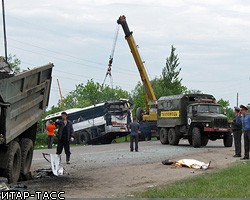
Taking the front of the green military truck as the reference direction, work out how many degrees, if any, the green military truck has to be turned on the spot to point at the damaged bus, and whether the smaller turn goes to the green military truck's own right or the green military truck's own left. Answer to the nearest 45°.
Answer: approximately 180°

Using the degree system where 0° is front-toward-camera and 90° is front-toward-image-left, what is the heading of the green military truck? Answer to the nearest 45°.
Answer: approximately 315°

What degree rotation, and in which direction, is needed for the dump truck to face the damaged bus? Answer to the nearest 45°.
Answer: approximately 135° to its right

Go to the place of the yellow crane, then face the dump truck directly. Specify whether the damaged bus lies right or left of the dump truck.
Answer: right

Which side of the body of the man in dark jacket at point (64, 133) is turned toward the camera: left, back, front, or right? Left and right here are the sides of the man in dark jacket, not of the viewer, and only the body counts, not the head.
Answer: front

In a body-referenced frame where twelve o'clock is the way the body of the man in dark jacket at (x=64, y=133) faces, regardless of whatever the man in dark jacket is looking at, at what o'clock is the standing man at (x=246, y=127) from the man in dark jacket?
The standing man is roughly at 9 o'clock from the man in dark jacket.
